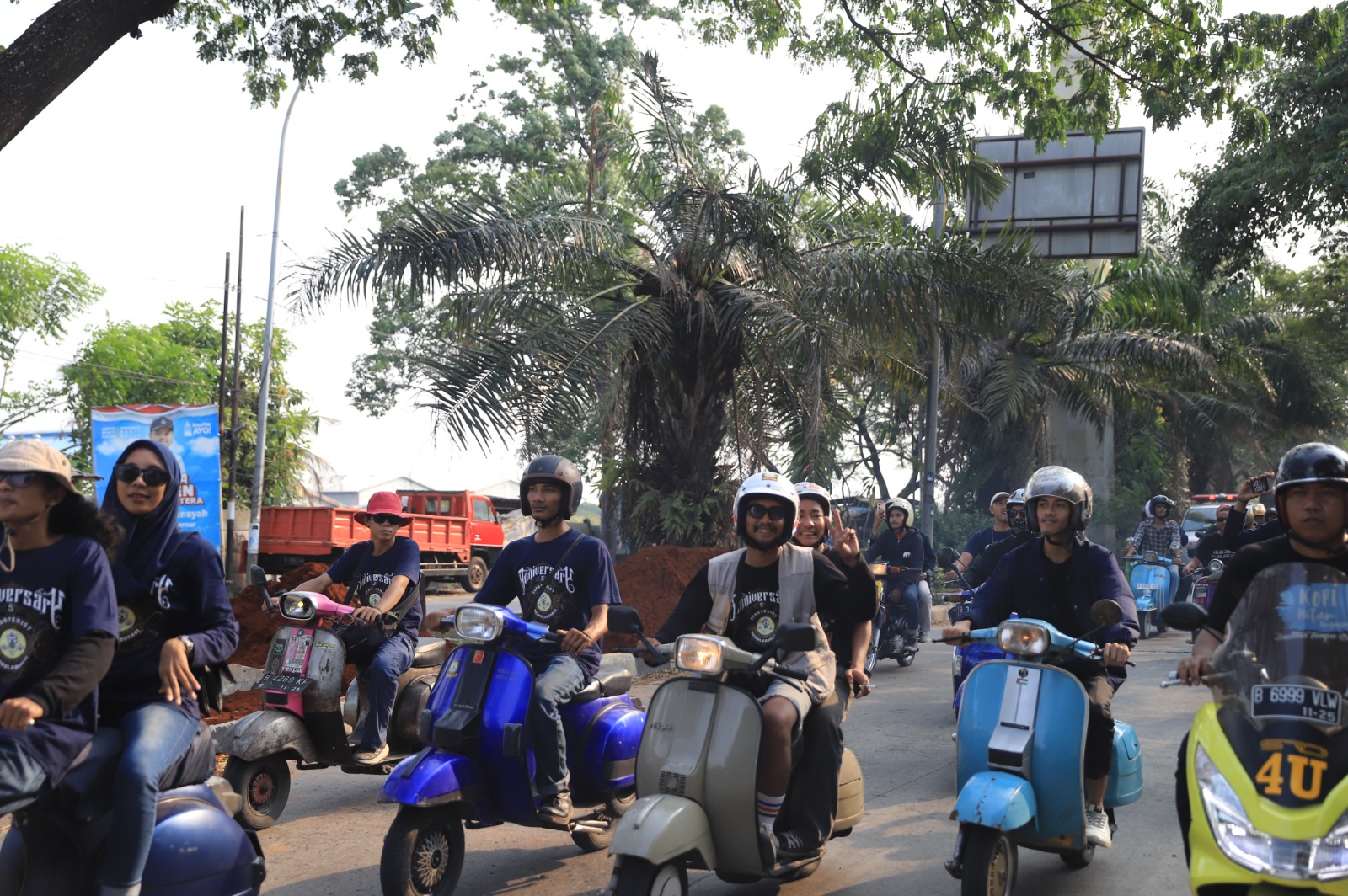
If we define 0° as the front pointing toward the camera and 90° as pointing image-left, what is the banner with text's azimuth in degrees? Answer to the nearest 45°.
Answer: approximately 0°

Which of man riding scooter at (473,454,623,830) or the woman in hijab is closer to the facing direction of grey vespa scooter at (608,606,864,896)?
the woman in hijab

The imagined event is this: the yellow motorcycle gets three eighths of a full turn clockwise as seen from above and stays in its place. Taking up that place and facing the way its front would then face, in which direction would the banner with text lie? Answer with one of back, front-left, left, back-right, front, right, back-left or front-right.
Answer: front

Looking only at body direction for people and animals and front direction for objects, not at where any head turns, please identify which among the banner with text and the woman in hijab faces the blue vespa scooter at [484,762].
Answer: the banner with text

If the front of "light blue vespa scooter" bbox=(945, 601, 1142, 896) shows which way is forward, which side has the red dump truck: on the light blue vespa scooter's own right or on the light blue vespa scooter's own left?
on the light blue vespa scooter's own right

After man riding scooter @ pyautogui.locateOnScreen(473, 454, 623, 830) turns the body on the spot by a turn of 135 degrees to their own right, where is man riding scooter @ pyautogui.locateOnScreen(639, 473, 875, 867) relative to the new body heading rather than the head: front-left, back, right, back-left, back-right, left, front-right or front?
back-right

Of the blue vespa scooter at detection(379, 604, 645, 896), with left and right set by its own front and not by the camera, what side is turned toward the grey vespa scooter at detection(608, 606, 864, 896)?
left

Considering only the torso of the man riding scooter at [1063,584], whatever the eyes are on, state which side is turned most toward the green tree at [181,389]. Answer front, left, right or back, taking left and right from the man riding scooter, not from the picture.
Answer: right

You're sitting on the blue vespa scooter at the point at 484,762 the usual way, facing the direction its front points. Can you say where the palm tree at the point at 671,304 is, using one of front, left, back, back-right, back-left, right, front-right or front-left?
back-right

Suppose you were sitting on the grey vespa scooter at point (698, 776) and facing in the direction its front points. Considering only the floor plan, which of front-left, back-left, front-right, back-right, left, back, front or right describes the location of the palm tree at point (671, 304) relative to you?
back-right

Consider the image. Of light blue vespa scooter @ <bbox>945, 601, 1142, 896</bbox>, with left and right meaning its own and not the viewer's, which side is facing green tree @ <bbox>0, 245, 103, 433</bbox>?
right

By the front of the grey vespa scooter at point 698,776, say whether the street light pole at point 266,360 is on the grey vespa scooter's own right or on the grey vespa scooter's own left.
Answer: on the grey vespa scooter's own right
